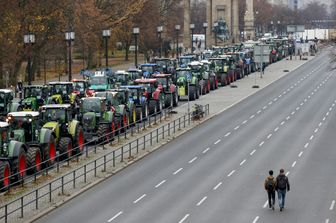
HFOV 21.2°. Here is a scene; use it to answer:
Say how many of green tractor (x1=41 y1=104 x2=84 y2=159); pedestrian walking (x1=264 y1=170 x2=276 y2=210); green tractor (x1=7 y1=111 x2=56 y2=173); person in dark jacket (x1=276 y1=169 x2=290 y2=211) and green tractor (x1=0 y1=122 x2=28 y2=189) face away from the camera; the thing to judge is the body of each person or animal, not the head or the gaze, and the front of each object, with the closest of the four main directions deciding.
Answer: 2

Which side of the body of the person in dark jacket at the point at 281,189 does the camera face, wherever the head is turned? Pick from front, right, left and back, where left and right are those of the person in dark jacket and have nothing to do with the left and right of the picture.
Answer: back

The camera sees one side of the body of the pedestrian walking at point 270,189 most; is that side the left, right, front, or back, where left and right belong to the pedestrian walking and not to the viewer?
back

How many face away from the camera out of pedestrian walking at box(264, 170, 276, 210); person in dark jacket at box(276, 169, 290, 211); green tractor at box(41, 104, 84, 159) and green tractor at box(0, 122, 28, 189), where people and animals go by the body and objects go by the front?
2

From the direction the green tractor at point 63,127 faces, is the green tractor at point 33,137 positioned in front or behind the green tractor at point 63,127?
in front

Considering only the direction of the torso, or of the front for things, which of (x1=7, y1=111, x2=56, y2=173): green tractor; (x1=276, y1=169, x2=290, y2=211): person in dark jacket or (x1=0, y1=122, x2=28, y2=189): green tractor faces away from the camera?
the person in dark jacket

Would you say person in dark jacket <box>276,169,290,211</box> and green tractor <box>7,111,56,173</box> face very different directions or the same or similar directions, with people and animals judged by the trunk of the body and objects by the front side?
very different directions

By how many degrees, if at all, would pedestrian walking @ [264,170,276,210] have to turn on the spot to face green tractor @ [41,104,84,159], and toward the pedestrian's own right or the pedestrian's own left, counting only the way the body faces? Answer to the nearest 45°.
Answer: approximately 45° to the pedestrian's own left

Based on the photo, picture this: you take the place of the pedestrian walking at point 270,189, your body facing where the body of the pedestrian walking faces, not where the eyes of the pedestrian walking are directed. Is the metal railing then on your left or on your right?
on your left

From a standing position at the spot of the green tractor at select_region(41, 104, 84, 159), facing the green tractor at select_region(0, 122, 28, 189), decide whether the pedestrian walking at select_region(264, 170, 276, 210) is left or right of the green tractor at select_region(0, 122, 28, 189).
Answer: left

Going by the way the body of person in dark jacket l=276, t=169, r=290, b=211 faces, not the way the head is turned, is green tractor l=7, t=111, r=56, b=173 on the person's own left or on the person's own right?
on the person's own left
